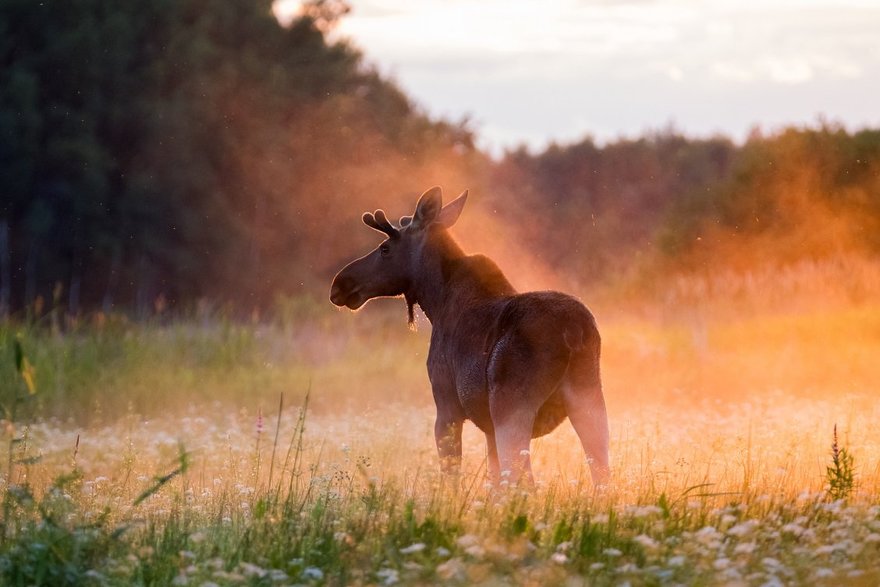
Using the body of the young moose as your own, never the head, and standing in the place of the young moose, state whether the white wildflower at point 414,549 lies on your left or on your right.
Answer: on your left

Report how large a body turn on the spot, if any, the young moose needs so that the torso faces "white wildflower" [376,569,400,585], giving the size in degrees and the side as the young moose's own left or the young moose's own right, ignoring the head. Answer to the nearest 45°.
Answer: approximately 135° to the young moose's own left

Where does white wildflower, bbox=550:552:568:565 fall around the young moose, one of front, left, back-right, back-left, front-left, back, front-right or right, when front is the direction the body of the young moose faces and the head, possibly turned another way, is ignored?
back-left

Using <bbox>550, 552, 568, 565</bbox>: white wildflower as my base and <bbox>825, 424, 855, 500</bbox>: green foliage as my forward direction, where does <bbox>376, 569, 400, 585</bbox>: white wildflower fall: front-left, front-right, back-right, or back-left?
back-left

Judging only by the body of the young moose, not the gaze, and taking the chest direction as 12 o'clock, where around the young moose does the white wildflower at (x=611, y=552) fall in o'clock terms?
The white wildflower is roughly at 7 o'clock from the young moose.

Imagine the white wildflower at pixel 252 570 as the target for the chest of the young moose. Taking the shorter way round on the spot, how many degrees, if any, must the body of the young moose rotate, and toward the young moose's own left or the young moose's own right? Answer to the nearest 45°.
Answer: approximately 90° to the young moose's own left

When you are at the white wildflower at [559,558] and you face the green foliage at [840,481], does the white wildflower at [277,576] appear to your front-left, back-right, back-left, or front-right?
back-left

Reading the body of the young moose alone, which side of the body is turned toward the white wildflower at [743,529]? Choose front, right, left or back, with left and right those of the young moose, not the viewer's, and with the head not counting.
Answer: back

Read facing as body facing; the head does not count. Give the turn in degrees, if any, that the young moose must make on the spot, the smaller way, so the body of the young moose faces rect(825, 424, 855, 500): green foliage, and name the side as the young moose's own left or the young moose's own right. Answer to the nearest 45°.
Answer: approximately 135° to the young moose's own right

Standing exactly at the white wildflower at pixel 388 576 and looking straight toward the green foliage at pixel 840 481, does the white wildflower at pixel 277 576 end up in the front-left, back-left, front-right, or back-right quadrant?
back-left

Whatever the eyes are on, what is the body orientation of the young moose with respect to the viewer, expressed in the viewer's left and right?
facing away from the viewer and to the left of the viewer

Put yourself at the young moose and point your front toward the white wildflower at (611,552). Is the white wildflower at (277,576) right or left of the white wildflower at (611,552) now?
right

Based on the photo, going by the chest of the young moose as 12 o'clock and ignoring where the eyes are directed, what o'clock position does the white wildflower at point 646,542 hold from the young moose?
The white wildflower is roughly at 7 o'clock from the young moose.
